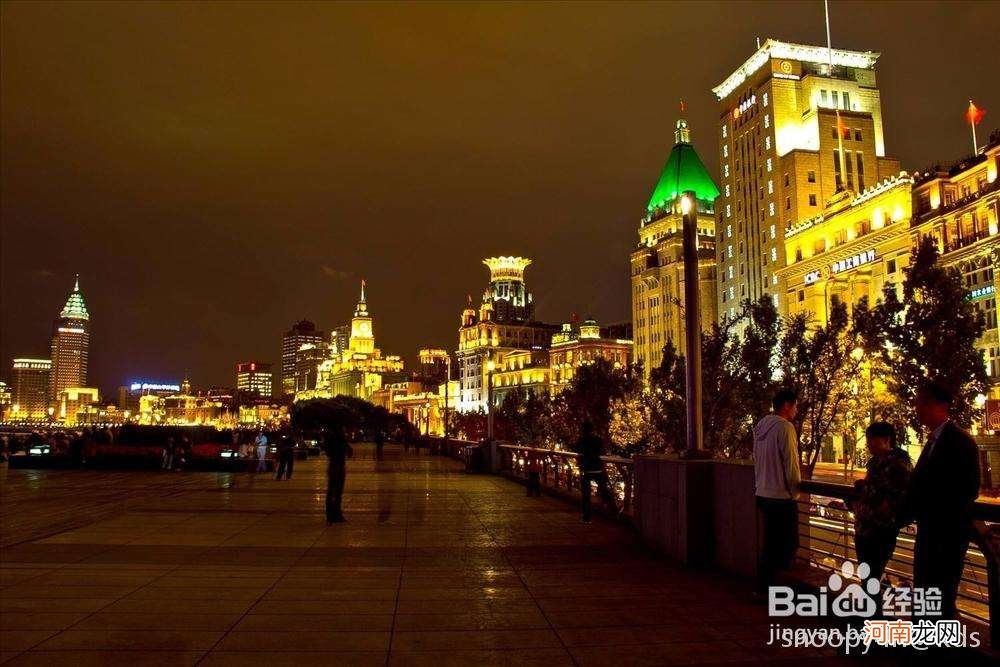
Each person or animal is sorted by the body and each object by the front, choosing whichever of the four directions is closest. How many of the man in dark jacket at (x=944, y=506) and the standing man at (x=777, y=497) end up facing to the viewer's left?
1

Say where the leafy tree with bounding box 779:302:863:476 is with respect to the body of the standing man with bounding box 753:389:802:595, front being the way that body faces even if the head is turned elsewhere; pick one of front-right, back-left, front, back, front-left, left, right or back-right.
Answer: front-left

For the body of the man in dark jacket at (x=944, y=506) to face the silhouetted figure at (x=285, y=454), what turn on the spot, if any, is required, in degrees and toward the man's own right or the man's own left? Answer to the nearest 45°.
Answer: approximately 45° to the man's own right

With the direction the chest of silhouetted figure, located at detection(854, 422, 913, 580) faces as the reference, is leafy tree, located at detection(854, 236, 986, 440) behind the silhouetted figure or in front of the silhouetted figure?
behind

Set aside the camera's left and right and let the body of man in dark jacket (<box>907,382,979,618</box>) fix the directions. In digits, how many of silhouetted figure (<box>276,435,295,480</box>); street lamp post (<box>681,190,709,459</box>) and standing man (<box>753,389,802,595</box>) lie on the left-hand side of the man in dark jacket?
0

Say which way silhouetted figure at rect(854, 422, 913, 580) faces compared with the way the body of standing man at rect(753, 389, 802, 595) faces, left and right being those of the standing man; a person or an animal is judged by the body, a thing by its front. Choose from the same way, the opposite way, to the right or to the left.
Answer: the opposite way

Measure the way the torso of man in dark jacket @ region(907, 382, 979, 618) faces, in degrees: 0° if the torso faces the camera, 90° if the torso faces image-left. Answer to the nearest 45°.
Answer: approximately 90°

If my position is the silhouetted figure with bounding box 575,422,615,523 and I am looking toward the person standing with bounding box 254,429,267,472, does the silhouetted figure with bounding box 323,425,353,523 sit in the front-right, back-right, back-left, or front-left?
front-left

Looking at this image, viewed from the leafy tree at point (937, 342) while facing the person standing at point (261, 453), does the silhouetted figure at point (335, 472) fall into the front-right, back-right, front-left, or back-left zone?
front-left

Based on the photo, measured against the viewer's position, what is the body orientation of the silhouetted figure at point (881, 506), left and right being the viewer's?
facing the viewer and to the left of the viewer

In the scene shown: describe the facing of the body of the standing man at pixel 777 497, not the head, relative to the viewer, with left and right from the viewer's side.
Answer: facing away from the viewer and to the right of the viewer
